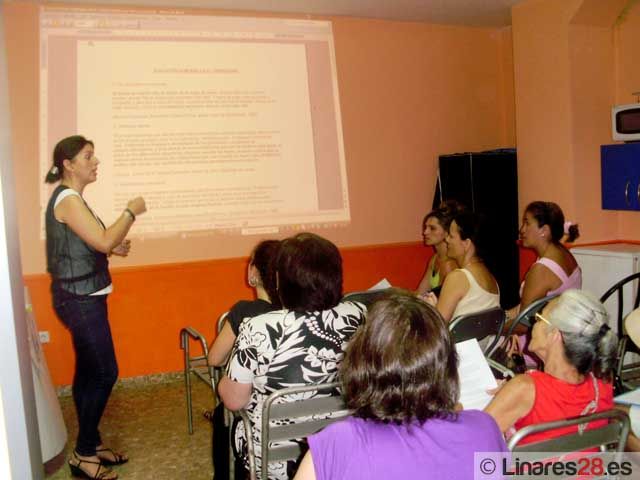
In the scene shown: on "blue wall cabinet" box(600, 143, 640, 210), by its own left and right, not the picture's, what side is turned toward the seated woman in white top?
front

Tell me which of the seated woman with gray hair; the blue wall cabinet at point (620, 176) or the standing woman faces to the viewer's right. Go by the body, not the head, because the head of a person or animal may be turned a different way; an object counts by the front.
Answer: the standing woman

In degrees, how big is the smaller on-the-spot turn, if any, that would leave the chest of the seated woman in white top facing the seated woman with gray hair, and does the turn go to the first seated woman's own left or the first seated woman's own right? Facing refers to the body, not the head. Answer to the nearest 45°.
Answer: approximately 135° to the first seated woman's own left

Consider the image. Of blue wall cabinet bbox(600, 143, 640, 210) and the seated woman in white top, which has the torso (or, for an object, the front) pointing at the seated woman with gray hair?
the blue wall cabinet

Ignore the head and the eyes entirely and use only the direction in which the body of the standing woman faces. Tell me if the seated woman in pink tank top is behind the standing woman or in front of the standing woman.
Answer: in front

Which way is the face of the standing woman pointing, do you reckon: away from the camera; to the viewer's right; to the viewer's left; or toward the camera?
to the viewer's right

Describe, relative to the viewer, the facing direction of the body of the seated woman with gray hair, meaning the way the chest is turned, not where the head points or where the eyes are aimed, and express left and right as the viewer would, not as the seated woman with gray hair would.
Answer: facing away from the viewer and to the left of the viewer

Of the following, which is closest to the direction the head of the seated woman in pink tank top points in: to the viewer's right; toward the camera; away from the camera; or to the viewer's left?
to the viewer's left

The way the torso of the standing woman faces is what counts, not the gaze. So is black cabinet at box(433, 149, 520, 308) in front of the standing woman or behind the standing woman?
in front

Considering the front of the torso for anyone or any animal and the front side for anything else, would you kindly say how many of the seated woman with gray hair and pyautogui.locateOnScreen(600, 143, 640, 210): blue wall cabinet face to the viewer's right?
0

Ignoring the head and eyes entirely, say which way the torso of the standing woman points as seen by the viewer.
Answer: to the viewer's right

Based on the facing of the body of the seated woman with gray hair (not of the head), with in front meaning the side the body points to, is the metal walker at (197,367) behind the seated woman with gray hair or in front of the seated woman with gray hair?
in front
